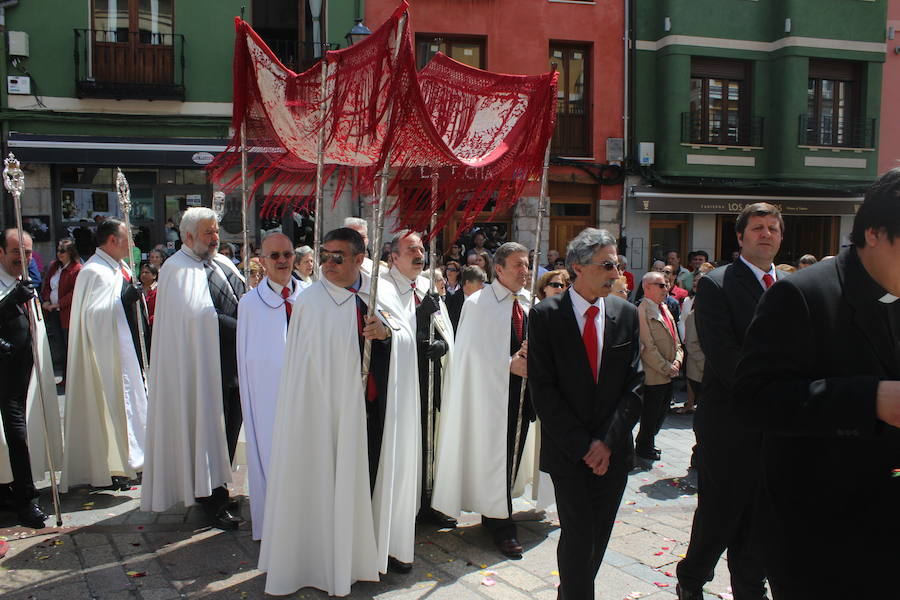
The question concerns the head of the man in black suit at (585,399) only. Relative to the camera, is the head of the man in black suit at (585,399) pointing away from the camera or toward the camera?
toward the camera

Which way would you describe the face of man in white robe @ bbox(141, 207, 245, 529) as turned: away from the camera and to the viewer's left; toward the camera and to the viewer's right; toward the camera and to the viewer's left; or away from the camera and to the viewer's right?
toward the camera and to the viewer's right

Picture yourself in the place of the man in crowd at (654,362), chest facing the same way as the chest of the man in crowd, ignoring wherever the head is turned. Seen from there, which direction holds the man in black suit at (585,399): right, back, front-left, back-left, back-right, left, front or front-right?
front-right

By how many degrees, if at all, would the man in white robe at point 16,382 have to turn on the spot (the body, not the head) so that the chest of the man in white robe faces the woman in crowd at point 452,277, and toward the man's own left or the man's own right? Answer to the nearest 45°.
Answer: approximately 90° to the man's own left

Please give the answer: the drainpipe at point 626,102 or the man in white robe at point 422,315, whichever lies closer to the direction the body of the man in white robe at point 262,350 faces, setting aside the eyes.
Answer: the man in white robe

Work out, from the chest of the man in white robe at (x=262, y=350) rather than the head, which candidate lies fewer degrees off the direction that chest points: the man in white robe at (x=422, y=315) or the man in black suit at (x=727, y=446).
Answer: the man in black suit

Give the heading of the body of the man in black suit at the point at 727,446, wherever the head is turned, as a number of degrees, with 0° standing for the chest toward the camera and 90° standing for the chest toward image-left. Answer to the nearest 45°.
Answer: approximately 315°

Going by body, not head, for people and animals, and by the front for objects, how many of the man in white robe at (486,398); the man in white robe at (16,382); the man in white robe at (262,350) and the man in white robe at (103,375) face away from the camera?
0

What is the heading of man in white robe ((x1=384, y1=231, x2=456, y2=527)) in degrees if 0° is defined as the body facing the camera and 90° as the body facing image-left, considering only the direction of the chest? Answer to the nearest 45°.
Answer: approximately 315°

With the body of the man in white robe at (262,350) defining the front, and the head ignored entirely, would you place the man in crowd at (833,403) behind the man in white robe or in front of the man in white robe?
in front

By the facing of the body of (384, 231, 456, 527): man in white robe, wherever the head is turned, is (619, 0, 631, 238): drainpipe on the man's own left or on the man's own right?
on the man's own left

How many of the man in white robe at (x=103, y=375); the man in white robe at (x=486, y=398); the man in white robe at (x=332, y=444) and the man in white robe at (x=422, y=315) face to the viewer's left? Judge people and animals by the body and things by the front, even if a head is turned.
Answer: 0

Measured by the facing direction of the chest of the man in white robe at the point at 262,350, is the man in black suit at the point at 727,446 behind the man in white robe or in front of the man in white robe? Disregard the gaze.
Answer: in front
